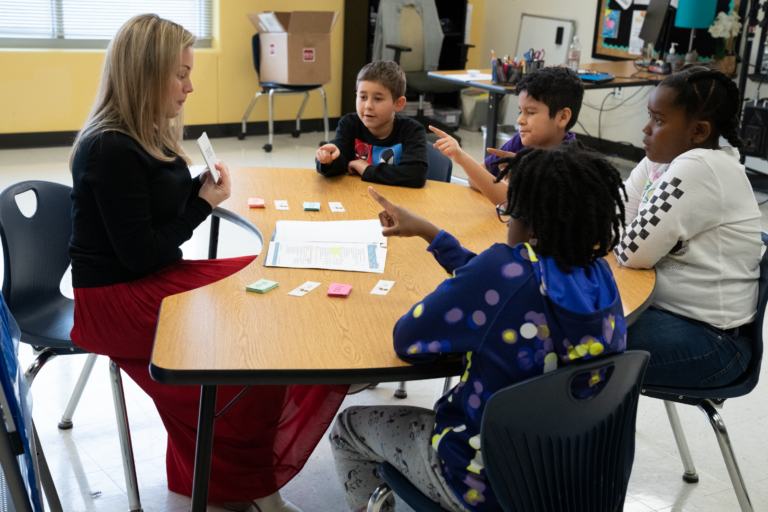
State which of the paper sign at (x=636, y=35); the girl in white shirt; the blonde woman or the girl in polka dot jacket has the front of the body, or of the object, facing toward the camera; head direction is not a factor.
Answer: the paper sign

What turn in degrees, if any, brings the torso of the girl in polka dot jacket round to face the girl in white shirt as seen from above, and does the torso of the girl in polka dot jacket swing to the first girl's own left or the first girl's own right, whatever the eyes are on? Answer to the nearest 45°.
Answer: approximately 90° to the first girl's own right

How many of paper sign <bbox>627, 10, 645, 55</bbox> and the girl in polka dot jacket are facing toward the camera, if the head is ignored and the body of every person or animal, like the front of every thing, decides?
1

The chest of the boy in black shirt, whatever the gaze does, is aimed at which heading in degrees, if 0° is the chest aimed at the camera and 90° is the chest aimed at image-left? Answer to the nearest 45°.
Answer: approximately 45°

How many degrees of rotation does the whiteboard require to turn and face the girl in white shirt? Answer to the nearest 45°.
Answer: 0° — it already faces them

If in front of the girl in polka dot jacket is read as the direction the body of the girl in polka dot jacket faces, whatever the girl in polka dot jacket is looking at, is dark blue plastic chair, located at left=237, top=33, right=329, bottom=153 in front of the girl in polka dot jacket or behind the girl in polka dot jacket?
in front

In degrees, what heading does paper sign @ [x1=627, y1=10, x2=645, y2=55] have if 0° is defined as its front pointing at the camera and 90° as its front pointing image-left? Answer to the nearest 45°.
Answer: approximately 0°

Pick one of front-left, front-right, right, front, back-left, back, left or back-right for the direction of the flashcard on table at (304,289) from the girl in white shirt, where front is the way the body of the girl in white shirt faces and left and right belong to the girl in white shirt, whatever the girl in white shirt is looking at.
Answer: front-left

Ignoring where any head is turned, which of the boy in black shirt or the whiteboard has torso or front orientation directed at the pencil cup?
the whiteboard

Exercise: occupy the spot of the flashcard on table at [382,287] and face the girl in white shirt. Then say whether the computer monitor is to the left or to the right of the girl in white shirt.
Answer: left

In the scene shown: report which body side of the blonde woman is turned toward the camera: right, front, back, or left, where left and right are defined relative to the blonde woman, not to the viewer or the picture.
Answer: right

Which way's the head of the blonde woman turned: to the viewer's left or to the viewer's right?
to the viewer's right

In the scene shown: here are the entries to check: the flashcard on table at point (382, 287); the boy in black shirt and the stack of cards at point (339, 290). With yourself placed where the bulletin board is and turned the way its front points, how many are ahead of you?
3

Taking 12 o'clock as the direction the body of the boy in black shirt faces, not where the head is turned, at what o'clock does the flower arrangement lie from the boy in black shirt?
The flower arrangement is roughly at 6 o'clock from the boy in black shirt.

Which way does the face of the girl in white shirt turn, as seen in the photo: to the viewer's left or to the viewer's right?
to the viewer's left

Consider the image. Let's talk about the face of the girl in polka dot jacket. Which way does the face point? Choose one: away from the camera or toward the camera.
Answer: away from the camera

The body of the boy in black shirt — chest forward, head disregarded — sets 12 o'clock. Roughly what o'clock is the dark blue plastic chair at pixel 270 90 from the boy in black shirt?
The dark blue plastic chair is roughly at 4 o'clock from the boy in black shirt.

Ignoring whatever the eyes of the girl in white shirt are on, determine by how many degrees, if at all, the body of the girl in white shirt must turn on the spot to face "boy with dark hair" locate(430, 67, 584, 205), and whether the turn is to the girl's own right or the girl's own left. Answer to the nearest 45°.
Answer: approximately 45° to the girl's own right
